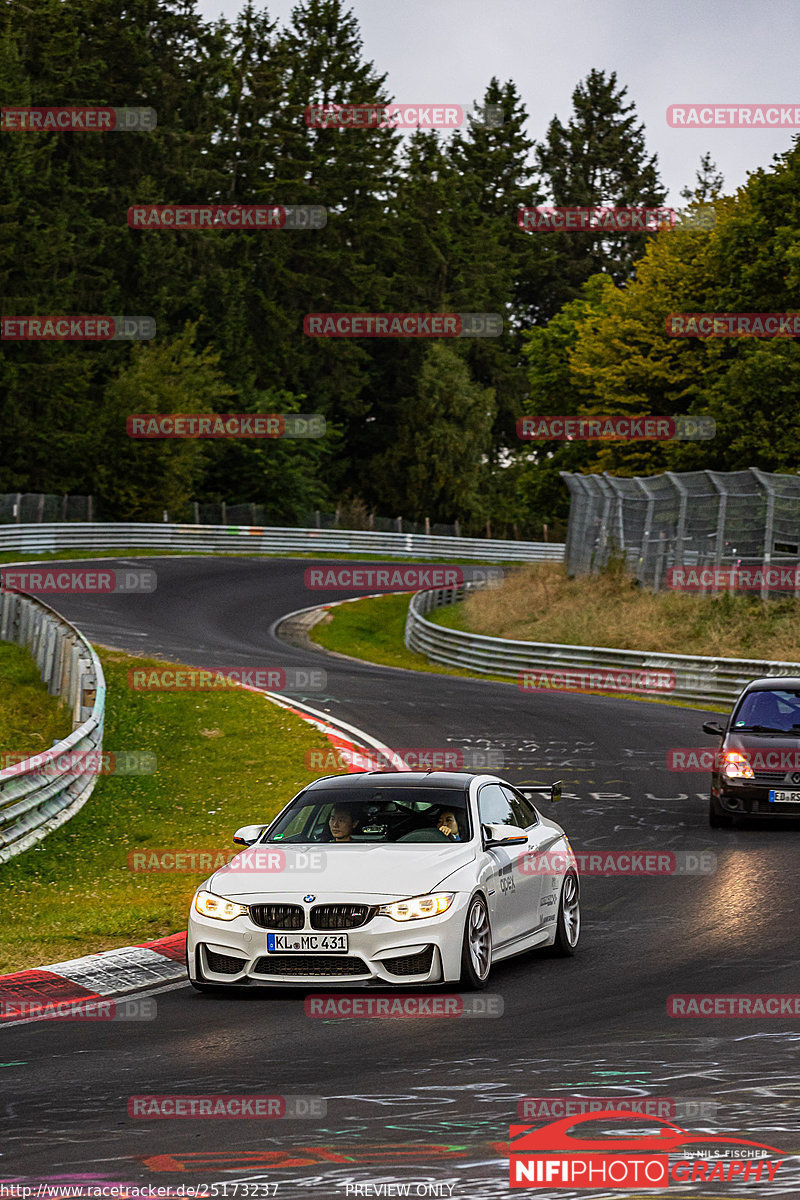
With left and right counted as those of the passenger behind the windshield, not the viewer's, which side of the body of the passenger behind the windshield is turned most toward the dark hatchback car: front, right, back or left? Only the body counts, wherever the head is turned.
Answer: back

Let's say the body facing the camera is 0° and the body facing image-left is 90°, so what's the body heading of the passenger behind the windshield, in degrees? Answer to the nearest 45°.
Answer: approximately 45°

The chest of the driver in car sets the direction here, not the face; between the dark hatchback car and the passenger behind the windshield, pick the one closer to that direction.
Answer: the passenger behind the windshield

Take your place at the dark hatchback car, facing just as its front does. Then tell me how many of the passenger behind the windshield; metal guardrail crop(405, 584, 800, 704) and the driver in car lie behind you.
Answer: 1

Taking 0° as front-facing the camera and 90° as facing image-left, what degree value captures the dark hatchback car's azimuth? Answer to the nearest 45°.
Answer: approximately 0°

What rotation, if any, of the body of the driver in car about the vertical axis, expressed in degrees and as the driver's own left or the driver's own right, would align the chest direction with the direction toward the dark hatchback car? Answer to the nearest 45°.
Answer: approximately 180°

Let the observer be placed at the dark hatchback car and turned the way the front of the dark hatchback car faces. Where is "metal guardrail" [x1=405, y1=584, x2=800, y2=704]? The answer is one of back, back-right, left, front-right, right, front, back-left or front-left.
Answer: back
